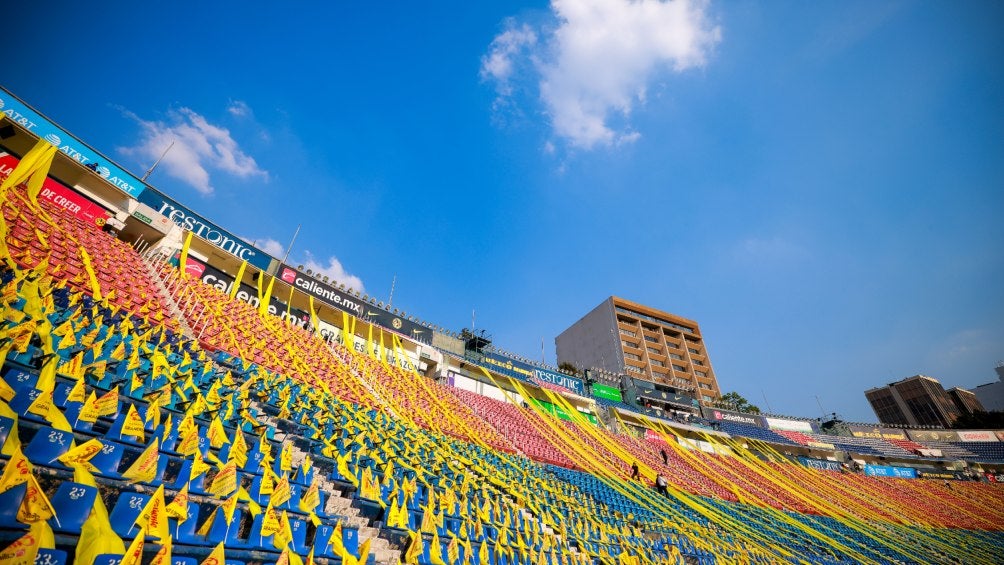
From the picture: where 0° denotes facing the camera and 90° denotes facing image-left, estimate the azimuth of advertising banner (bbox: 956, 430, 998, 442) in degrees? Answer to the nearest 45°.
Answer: approximately 0°

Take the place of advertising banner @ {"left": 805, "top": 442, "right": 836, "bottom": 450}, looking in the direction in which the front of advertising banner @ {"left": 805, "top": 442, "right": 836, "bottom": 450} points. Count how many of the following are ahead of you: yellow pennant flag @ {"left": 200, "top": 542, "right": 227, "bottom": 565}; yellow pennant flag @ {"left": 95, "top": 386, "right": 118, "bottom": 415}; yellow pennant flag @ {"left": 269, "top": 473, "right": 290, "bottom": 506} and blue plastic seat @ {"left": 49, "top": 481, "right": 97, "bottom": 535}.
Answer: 4

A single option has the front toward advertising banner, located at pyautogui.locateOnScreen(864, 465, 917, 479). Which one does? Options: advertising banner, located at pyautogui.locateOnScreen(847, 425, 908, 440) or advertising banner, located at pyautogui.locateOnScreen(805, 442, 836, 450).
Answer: advertising banner, located at pyautogui.locateOnScreen(847, 425, 908, 440)

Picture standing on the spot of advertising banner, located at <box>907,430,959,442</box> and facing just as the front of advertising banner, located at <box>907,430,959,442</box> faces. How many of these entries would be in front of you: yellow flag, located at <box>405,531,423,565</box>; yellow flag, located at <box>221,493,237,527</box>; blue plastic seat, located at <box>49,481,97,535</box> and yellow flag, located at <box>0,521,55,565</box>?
4

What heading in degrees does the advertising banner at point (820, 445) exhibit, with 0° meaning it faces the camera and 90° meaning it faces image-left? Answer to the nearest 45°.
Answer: approximately 0°

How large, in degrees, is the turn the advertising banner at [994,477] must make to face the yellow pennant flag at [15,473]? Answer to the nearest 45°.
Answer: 0° — it already faces it

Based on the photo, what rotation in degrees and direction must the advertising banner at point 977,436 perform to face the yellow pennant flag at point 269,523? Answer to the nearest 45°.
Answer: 0° — it already faces it

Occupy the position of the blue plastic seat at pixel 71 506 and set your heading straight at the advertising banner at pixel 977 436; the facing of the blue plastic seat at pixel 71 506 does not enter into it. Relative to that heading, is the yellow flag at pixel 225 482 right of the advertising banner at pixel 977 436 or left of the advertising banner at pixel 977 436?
left

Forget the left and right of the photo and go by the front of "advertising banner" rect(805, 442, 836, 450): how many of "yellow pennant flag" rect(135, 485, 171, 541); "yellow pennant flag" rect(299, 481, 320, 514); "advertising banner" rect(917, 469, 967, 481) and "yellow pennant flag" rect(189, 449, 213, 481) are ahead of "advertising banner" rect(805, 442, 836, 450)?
3

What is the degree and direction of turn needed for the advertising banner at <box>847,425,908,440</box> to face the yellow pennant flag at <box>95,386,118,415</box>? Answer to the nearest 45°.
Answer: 0° — it already faces it

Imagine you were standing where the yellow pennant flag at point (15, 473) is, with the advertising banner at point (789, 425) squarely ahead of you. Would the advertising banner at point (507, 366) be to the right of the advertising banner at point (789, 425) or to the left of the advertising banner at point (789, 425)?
left

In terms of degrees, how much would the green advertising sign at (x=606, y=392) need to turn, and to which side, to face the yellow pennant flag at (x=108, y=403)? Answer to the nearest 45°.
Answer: approximately 45° to its right

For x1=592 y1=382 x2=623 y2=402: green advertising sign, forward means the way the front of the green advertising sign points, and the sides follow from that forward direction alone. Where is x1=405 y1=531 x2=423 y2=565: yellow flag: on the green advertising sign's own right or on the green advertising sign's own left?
on the green advertising sign's own right

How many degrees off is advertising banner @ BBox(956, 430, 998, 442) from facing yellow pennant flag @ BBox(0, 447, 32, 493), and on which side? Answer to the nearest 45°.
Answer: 0° — it already faces it
